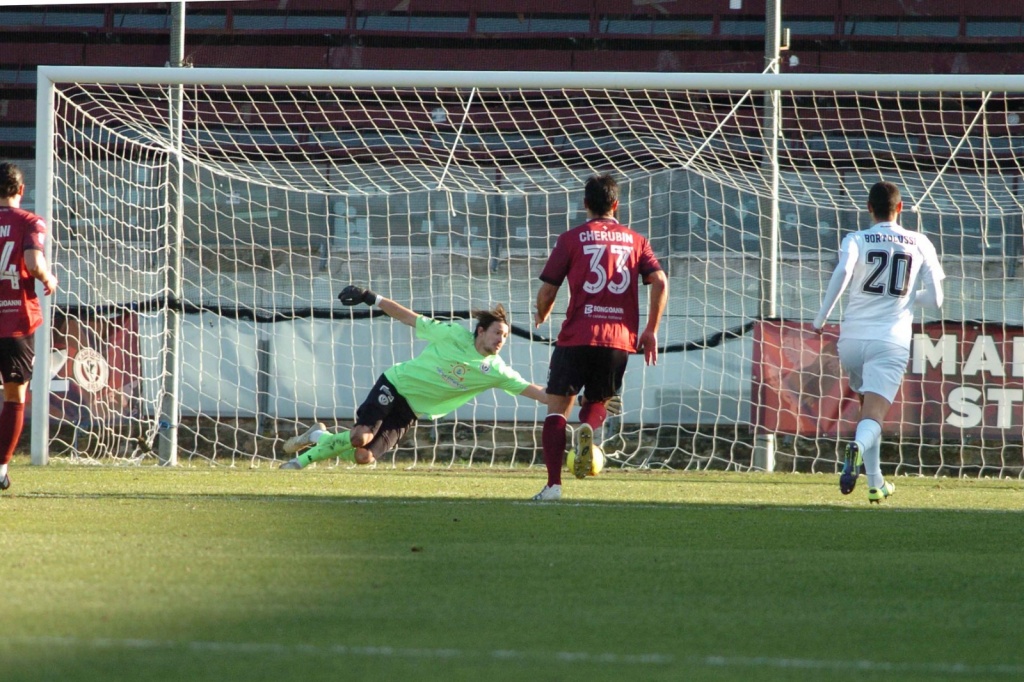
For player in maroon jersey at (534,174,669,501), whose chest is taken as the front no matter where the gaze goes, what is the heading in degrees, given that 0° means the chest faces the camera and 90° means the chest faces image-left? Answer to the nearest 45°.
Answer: approximately 180°

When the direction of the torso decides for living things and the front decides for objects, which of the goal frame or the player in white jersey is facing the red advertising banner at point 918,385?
the player in white jersey

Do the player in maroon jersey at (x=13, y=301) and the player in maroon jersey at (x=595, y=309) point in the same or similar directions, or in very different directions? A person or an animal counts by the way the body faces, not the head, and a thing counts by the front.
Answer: same or similar directions

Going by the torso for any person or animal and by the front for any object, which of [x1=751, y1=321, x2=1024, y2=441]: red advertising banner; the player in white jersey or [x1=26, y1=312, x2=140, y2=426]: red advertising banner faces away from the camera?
the player in white jersey

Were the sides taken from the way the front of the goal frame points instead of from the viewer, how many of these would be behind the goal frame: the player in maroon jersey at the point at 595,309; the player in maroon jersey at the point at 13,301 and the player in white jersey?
0

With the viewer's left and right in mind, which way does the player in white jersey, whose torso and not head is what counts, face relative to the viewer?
facing away from the viewer

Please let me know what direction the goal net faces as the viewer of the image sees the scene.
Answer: facing the viewer

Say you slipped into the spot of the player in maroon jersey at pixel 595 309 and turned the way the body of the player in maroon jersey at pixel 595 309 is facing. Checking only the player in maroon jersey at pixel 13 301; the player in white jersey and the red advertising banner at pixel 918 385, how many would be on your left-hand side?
1

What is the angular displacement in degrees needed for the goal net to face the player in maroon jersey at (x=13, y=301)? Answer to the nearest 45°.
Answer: approximately 45° to its right

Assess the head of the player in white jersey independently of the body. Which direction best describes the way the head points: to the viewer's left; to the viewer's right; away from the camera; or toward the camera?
away from the camera

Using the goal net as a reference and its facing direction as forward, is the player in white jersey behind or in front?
in front

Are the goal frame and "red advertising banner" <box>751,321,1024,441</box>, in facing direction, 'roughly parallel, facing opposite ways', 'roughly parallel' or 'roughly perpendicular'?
roughly parallel

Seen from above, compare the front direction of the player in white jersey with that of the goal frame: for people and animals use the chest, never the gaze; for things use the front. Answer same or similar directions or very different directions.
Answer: very different directions

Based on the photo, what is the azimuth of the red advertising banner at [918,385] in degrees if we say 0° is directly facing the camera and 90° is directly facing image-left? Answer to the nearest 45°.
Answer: approximately 0°

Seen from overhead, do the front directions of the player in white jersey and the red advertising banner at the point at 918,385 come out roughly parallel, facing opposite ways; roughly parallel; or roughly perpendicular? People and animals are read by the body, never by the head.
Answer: roughly parallel, facing opposite ways

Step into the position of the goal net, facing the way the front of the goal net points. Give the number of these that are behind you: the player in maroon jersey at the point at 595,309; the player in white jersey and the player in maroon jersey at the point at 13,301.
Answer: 0

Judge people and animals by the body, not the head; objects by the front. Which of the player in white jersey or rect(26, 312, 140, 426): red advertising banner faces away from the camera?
the player in white jersey

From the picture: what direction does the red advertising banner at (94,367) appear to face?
toward the camera

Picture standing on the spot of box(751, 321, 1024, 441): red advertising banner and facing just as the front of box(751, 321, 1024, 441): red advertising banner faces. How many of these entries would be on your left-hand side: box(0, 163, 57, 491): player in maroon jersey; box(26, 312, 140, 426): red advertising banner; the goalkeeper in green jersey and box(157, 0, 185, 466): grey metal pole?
0

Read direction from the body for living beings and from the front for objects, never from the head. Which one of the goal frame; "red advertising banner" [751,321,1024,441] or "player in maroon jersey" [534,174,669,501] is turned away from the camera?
the player in maroon jersey

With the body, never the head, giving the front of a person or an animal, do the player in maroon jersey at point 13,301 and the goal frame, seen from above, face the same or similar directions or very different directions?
very different directions

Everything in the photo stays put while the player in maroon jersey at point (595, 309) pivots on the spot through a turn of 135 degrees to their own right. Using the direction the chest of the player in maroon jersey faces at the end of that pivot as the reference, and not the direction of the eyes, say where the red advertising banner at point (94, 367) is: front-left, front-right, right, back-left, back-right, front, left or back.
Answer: back

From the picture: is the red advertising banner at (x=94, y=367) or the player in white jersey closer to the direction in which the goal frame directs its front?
the player in white jersey
